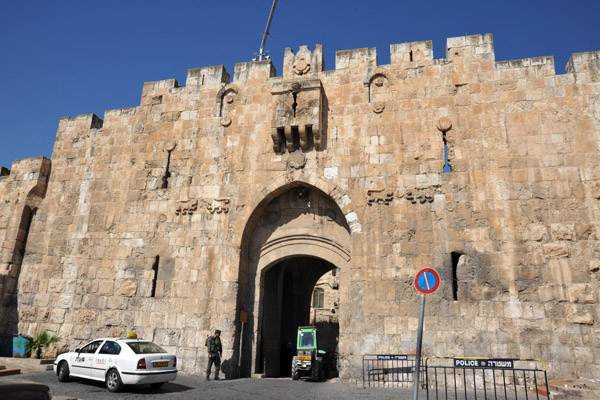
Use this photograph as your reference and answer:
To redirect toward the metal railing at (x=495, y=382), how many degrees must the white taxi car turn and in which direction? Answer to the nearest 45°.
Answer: approximately 135° to its right

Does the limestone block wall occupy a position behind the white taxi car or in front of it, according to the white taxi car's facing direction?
in front

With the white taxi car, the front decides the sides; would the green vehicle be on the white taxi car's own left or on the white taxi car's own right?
on the white taxi car's own right

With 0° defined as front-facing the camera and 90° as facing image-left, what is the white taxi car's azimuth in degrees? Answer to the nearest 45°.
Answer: approximately 135°
